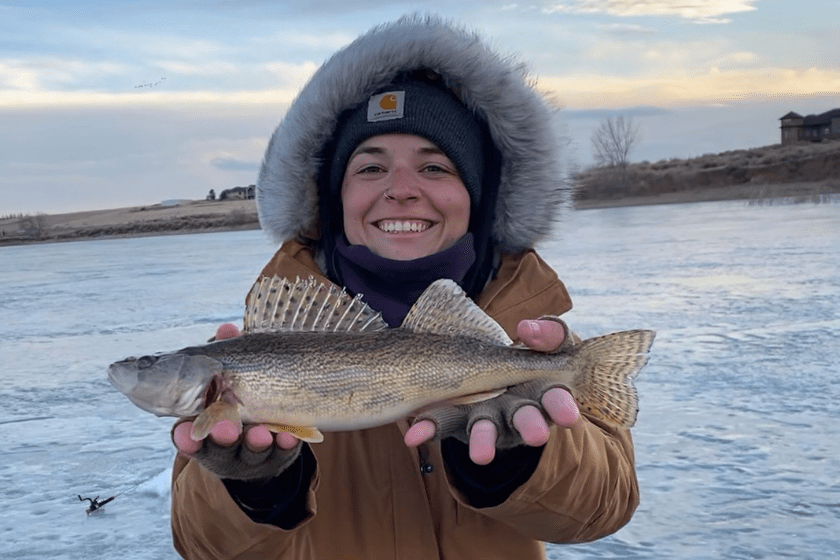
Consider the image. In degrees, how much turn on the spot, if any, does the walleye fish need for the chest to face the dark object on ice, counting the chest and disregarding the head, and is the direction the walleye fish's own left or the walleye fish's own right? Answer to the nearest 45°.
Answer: approximately 45° to the walleye fish's own right

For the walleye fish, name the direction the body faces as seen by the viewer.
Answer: to the viewer's left

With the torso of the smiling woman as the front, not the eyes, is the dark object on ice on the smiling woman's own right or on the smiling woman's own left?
on the smiling woman's own right

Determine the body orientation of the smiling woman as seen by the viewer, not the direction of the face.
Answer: toward the camera
